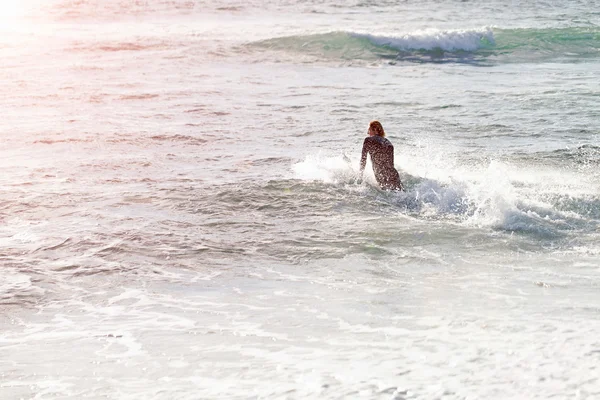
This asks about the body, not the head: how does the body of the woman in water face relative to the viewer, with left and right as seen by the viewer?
facing away from the viewer and to the left of the viewer
